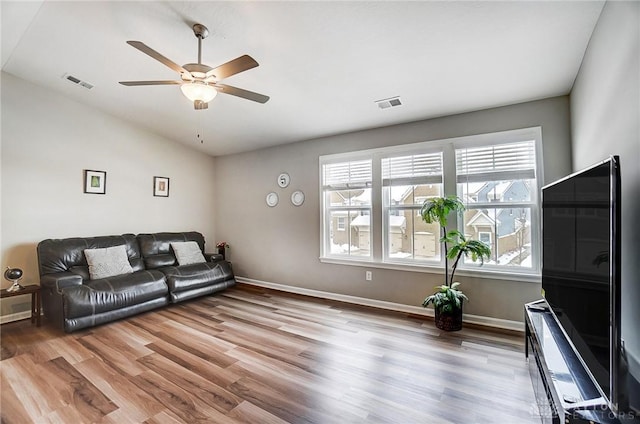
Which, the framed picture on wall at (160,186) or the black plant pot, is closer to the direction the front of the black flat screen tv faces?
the framed picture on wall

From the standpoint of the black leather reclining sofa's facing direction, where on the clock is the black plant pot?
The black plant pot is roughly at 12 o'clock from the black leather reclining sofa.

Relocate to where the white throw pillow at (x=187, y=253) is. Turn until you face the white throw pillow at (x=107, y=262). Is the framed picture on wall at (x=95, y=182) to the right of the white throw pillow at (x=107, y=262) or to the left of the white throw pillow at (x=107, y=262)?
right

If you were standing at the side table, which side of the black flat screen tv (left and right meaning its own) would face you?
front

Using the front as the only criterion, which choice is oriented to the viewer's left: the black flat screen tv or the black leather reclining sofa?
the black flat screen tv

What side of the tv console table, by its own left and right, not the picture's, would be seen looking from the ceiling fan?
front

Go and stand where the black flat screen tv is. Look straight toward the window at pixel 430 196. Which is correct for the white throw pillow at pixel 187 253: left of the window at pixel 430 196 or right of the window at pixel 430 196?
left

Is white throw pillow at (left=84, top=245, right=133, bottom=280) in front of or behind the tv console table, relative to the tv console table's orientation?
in front

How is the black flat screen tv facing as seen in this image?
to the viewer's left

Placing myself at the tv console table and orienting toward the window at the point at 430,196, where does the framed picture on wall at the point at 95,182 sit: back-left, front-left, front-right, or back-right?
front-left

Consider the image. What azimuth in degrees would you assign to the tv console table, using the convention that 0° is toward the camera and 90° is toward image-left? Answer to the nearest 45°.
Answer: approximately 90°

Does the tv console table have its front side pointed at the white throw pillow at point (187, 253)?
yes

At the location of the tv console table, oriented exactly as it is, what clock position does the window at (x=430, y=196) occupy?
The window is roughly at 2 o'clock from the tv console table.

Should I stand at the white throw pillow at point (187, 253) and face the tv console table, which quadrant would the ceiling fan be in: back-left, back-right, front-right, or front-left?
front-right

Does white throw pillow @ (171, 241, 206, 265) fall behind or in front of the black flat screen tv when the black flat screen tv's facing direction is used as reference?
in front

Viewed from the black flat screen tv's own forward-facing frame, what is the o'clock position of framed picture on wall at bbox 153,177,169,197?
The framed picture on wall is roughly at 12 o'clock from the black flat screen tv.

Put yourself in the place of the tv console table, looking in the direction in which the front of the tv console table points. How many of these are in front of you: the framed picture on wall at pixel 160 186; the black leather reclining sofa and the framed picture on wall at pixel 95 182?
3

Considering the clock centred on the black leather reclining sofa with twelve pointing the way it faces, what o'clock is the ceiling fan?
The ceiling fan is roughly at 1 o'clock from the black leather reclining sofa.

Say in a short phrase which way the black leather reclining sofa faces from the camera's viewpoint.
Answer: facing the viewer and to the right of the viewer
